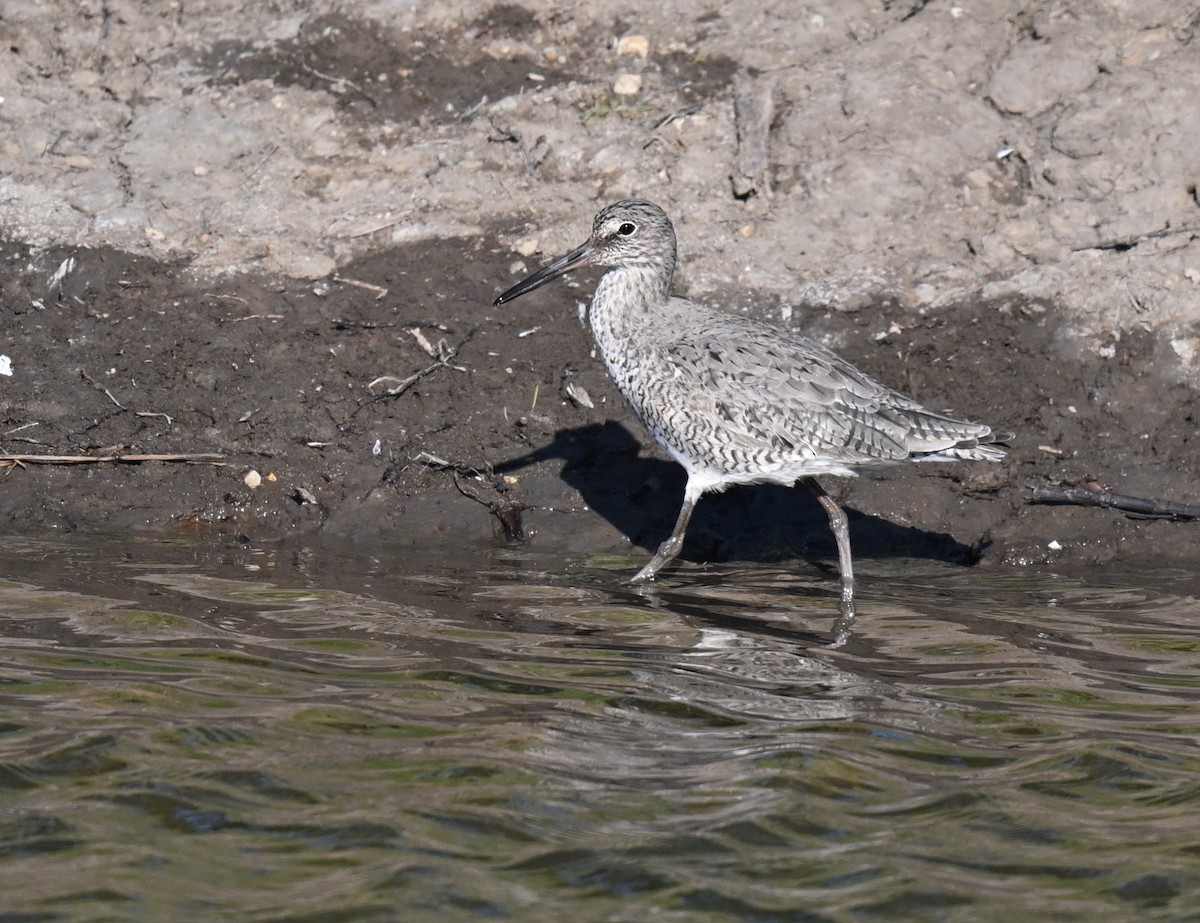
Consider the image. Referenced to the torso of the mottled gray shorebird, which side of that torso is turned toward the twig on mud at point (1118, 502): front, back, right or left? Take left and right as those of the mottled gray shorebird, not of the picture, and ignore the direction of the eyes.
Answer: back

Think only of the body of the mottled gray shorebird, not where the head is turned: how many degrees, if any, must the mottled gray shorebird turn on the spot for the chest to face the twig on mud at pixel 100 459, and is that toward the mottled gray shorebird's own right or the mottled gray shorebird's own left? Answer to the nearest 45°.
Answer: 0° — it already faces it

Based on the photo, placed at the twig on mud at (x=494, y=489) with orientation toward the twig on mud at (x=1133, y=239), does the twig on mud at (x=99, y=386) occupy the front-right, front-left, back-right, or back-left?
back-left

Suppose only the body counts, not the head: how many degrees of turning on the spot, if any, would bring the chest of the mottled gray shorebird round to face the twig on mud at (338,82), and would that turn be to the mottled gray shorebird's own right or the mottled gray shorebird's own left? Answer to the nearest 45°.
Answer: approximately 45° to the mottled gray shorebird's own right

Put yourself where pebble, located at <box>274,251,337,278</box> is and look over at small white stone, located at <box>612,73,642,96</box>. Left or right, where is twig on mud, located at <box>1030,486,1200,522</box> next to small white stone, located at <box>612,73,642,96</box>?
right

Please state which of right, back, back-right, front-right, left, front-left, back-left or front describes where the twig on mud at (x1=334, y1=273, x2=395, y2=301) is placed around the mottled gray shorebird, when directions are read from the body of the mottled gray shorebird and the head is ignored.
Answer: front-right

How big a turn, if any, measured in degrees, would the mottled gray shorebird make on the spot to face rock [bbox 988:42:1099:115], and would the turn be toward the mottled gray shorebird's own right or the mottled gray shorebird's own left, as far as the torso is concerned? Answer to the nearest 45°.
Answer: approximately 135° to the mottled gray shorebird's own right

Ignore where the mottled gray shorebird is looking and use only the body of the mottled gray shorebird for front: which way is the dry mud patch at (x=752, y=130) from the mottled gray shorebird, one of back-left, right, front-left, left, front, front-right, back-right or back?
right

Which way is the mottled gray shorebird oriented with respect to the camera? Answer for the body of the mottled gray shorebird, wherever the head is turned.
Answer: to the viewer's left

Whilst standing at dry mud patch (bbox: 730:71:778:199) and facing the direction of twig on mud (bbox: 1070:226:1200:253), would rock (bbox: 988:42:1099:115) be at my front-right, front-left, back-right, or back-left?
front-left

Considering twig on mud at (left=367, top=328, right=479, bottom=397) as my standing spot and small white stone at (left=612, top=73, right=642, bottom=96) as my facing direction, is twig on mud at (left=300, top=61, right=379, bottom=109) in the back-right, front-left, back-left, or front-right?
front-left

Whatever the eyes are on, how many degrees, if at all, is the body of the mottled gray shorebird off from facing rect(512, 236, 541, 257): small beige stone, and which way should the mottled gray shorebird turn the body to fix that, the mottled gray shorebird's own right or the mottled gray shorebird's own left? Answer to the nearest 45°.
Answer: approximately 45° to the mottled gray shorebird's own right

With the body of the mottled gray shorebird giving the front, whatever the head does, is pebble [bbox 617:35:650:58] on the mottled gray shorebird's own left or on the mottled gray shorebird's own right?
on the mottled gray shorebird's own right
